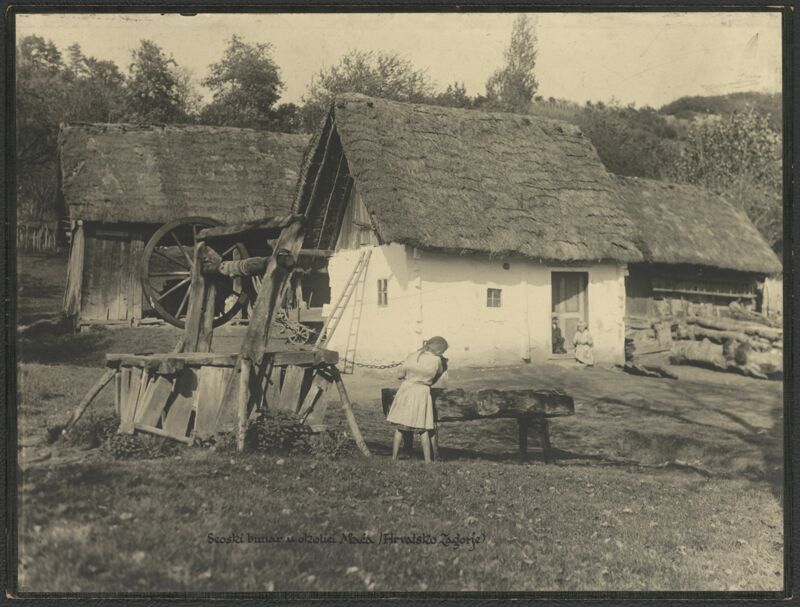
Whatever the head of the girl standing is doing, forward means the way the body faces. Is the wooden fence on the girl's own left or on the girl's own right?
on the girl's own left

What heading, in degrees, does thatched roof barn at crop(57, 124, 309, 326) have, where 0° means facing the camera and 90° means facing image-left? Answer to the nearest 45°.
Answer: approximately 0°

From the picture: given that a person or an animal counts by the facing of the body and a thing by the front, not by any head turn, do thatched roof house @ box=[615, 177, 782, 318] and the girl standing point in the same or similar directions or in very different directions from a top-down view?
very different directions

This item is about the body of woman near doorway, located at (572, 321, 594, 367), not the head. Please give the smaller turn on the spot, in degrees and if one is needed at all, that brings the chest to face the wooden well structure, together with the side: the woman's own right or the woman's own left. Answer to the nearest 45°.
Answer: approximately 45° to the woman's own right

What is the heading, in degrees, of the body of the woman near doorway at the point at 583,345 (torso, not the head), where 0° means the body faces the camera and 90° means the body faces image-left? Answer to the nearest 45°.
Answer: approximately 0°
